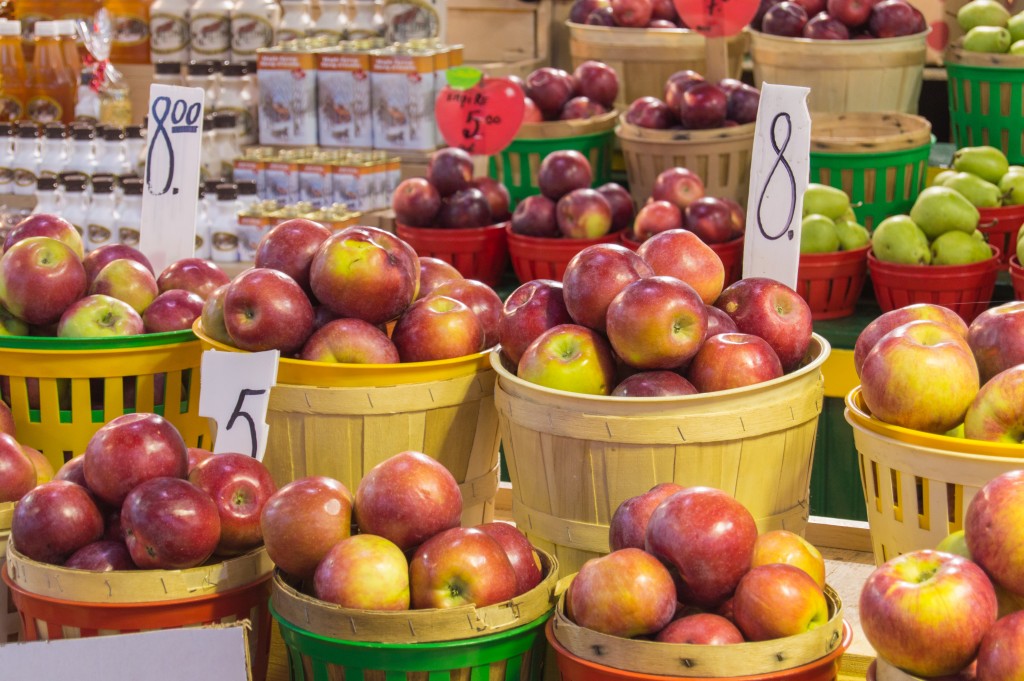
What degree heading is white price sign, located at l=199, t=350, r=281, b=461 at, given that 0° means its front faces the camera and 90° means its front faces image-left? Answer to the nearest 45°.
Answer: approximately 0°

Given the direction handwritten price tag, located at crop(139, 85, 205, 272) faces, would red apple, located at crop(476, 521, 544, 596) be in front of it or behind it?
in front

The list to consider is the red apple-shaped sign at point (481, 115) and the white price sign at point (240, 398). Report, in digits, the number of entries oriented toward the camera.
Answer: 2

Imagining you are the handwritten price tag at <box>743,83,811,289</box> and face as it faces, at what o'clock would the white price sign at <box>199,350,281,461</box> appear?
The white price sign is roughly at 2 o'clock from the handwritten price tag.
